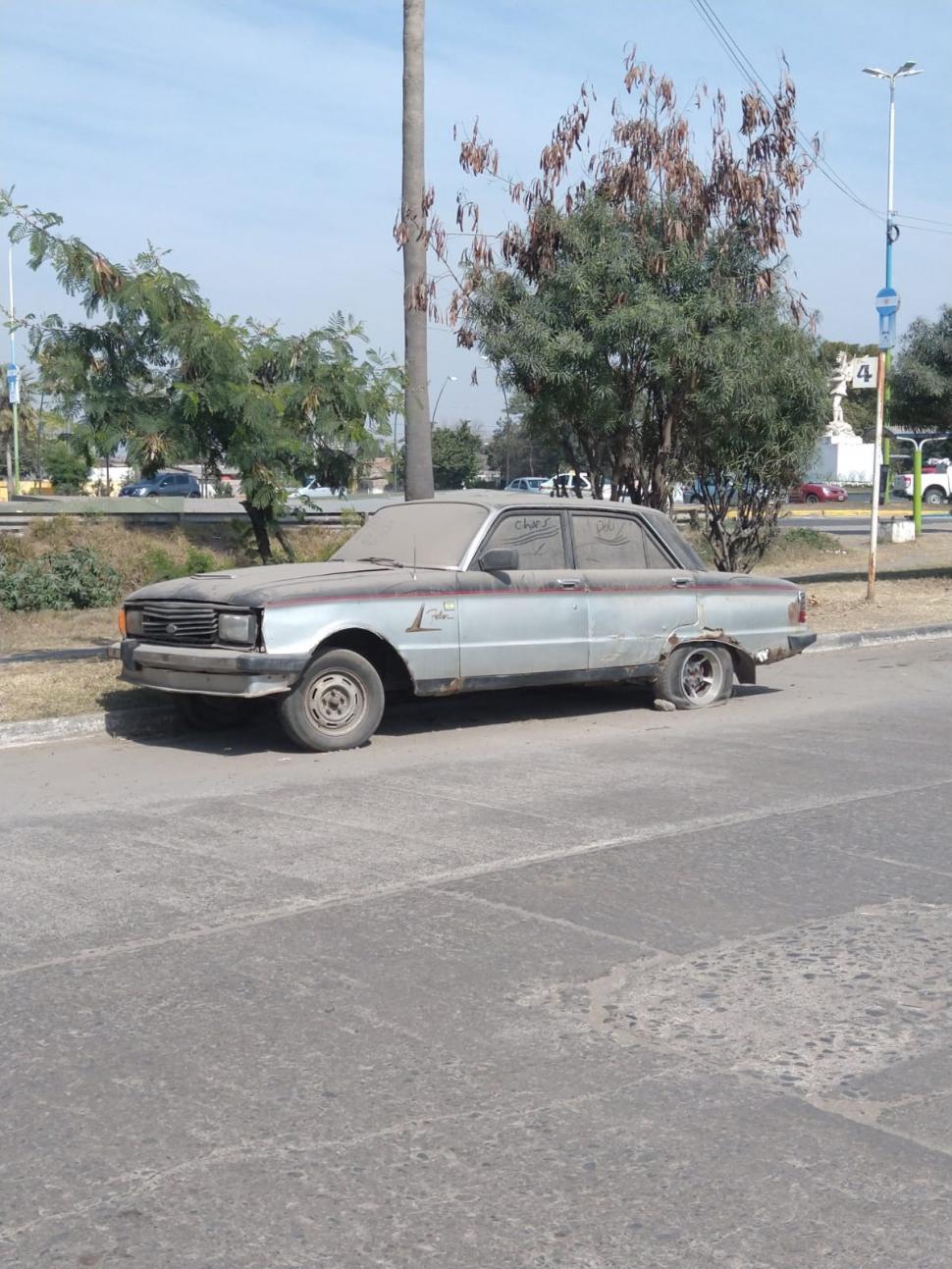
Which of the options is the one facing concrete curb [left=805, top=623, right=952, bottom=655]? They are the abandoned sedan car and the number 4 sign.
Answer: the number 4 sign

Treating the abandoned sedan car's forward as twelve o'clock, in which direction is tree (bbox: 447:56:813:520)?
The tree is roughly at 5 o'clock from the abandoned sedan car.

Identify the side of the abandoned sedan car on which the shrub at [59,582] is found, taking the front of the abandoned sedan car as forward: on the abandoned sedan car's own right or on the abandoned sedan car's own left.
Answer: on the abandoned sedan car's own right

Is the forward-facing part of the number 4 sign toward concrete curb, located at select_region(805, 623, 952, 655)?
yes

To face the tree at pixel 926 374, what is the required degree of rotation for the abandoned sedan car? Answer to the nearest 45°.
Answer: approximately 180°
